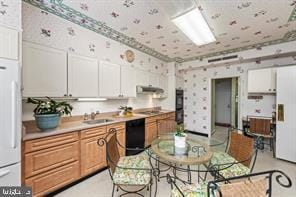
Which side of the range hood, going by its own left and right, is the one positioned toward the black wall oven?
left

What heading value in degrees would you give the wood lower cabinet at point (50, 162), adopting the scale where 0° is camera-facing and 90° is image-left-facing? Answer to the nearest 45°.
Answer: approximately 315°

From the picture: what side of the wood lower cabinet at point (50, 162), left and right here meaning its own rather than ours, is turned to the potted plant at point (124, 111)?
left

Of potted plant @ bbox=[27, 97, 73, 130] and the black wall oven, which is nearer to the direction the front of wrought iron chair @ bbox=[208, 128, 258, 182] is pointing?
the potted plant

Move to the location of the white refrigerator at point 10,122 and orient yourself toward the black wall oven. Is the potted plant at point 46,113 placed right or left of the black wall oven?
left

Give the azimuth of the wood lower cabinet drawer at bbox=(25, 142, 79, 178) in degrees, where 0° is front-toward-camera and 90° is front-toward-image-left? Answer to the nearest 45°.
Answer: approximately 315°

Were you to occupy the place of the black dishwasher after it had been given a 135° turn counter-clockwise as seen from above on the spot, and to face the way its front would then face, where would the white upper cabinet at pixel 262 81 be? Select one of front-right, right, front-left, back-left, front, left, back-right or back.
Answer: right

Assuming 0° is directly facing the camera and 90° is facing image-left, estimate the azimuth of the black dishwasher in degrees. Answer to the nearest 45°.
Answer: approximately 315°
